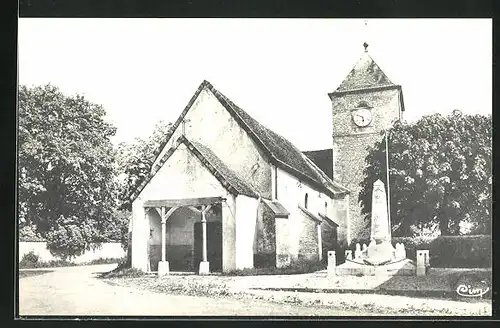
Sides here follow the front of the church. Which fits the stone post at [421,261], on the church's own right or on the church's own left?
on the church's own left

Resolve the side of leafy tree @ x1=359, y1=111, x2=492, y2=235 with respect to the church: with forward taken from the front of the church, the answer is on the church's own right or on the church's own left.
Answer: on the church's own left

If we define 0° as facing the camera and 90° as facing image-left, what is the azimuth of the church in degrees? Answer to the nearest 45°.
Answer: approximately 45°

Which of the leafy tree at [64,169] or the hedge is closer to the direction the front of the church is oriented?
the leafy tree

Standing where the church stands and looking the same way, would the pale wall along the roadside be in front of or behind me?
in front

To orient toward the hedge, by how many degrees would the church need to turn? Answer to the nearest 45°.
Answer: approximately 135° to its left

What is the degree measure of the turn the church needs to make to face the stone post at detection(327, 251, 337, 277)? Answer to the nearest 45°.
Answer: approximately 135° to its left

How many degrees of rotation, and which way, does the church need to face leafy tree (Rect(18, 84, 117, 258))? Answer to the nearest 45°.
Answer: approximately 45° to its right

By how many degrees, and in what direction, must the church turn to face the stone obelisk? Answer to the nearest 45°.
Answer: approximately 135° to its left

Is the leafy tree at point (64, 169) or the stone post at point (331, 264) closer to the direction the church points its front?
the leafy tree
